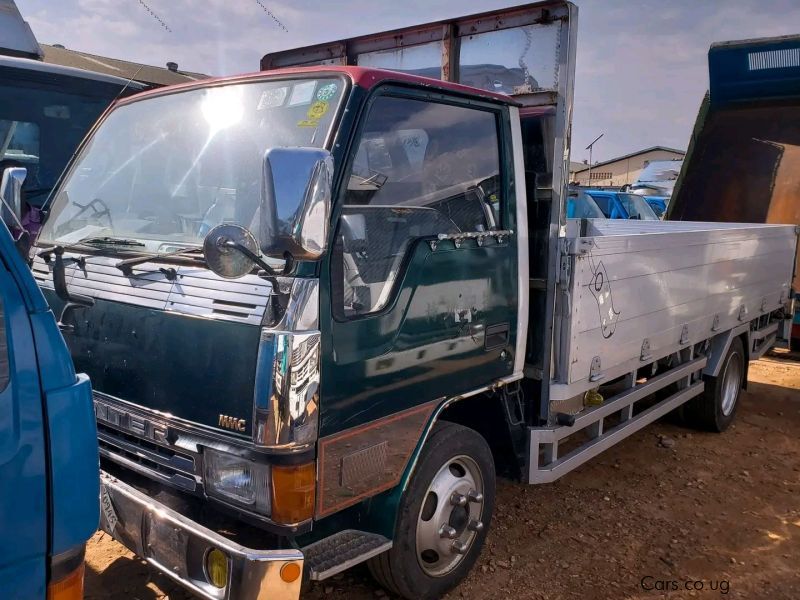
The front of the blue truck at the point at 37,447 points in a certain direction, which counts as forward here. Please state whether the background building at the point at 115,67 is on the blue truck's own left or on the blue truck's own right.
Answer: on the blue truck's own left

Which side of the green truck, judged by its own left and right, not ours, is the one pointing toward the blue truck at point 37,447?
front

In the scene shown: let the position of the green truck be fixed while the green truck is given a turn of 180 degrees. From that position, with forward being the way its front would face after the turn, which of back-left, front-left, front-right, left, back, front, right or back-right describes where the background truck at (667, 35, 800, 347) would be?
front

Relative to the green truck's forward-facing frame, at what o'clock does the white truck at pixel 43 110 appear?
The white truck is roughly at 3 o'clock from the green truck.

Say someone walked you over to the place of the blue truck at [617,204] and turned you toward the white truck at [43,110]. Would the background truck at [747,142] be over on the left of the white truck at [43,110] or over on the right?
left

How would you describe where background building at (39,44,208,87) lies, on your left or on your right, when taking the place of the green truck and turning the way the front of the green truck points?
on your right

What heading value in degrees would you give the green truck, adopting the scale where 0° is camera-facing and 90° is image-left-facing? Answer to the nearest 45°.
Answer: approximately 45°
